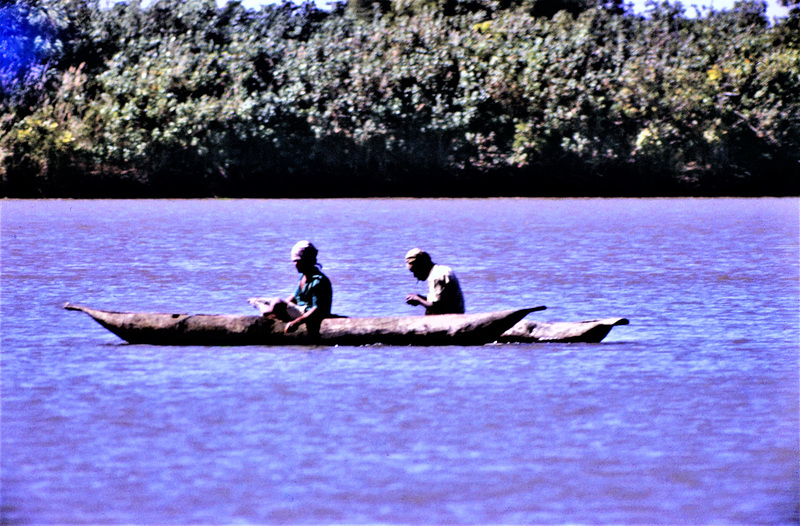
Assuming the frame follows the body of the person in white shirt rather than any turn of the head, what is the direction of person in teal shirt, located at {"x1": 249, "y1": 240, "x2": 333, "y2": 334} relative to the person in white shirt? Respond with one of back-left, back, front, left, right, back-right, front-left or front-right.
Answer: front

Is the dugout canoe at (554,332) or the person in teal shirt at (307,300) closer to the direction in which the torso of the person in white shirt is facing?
the person in teal shirt

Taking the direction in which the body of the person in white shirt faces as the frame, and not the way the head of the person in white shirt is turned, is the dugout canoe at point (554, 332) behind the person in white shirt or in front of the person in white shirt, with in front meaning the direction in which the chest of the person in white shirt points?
behind

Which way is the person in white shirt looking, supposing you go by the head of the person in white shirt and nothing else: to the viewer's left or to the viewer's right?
to the viewer's left

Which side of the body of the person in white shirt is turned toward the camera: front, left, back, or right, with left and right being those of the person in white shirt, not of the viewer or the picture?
left
